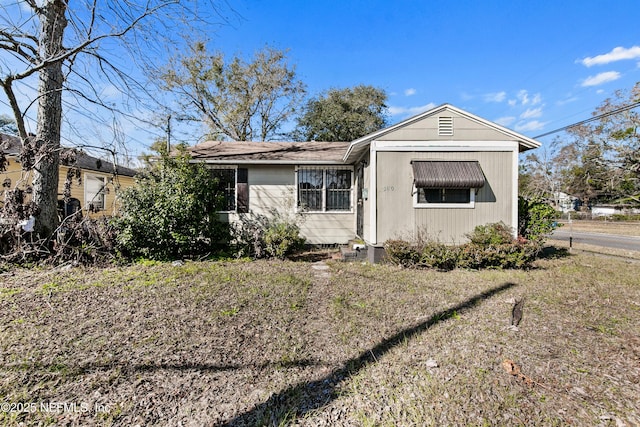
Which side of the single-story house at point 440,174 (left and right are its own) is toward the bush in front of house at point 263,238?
right

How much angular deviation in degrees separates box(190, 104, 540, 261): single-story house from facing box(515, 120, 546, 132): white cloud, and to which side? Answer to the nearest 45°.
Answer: approximately 135° to its left

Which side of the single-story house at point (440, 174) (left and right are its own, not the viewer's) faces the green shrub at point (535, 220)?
left

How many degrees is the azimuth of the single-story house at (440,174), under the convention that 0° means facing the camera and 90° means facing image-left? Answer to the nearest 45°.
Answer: approximately 0°

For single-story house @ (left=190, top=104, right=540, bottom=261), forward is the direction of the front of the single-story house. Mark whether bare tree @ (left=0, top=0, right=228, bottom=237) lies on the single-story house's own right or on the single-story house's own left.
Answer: on the single-story house's own right

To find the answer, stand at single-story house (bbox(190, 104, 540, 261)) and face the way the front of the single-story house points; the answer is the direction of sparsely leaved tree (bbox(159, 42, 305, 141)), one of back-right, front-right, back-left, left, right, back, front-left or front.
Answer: back-right

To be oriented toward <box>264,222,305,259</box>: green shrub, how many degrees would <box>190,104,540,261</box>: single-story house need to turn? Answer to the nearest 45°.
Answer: approximately 90° to its right

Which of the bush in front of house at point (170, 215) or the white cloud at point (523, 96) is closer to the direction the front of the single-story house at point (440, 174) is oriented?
the bush in front of house

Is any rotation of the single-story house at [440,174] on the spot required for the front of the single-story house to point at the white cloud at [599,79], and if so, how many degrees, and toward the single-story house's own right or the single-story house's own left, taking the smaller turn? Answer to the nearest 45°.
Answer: approximately 135° to the single-story house's own left

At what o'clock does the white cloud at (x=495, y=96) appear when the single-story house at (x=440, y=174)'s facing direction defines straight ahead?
The white cloud is roughly at 7 o'clock from the single-story house.
